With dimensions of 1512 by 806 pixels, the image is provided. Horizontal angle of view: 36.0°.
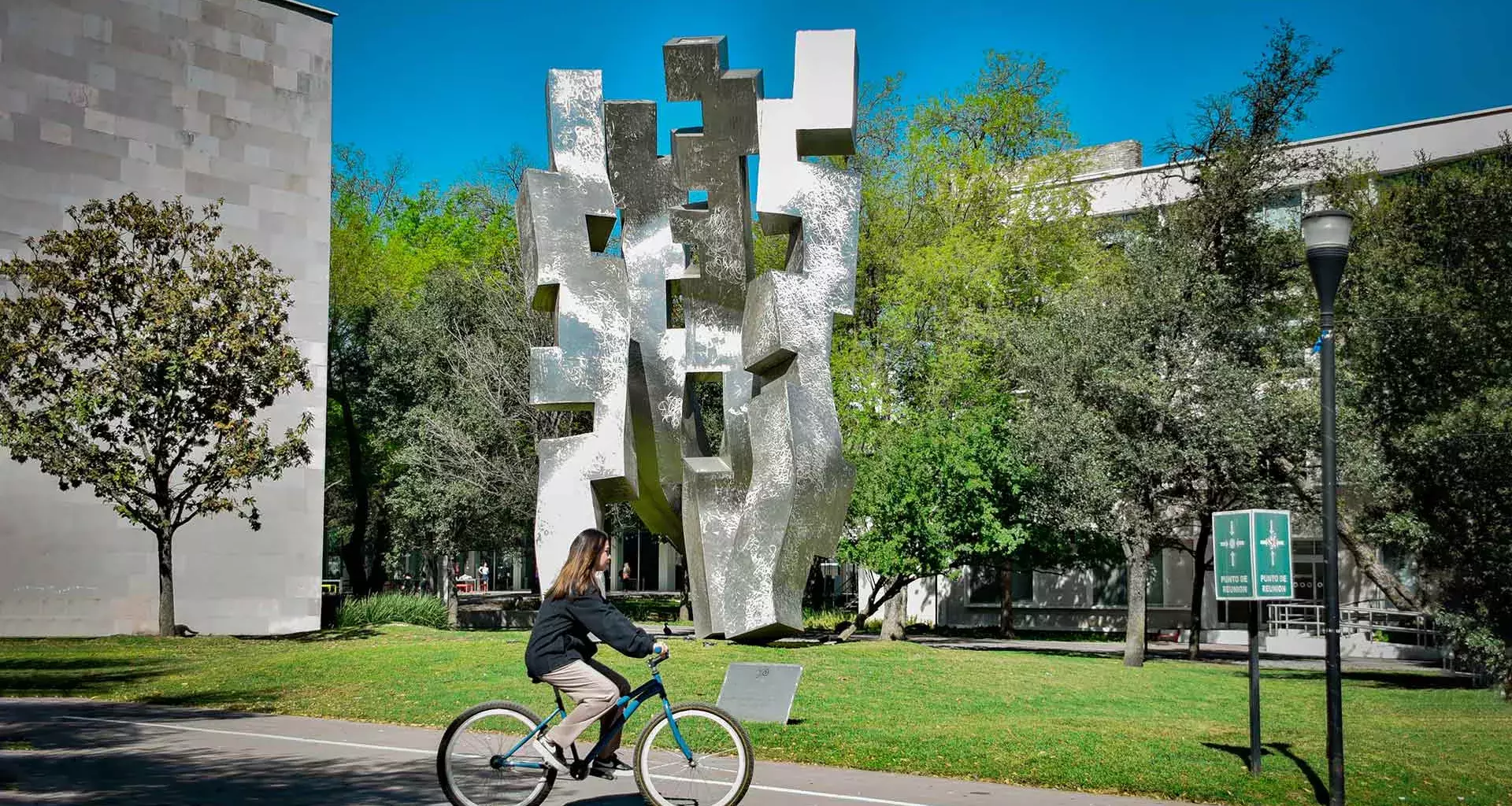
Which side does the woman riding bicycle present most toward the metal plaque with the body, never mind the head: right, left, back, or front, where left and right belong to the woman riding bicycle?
left

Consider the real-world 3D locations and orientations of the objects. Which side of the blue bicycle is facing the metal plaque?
left

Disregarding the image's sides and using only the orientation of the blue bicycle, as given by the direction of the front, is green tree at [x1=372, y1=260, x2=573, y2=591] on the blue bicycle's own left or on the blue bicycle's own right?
on the blue bicycle's own left

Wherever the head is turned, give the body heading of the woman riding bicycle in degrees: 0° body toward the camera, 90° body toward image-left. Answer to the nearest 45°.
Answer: approximately 270°

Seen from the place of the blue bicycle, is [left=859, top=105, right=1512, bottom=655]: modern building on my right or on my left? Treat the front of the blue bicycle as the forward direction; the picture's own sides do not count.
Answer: on my left

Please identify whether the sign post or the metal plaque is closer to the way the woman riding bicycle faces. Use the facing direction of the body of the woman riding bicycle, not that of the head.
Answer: the sign post

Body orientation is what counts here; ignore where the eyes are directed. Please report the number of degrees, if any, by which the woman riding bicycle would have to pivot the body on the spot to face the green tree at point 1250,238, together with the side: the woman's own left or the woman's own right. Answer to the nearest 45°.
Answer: approximately 45° to the woman's own left

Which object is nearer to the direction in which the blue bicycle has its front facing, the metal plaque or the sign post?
the sign post

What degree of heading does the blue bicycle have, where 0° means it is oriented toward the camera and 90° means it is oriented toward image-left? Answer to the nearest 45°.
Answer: approximately 270°

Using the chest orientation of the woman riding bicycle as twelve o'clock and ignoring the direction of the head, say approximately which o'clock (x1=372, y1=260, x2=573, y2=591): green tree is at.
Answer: The green tree is roughly at 9 o'clock from the woman riding bicycle.
